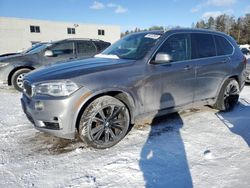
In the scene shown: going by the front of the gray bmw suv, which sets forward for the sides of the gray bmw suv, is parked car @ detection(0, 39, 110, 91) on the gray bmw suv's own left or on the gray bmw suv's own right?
on the gray bmw suv's own right

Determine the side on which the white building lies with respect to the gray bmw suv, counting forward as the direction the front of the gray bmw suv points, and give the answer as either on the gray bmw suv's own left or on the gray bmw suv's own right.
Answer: on the gray bmw suv's own right
